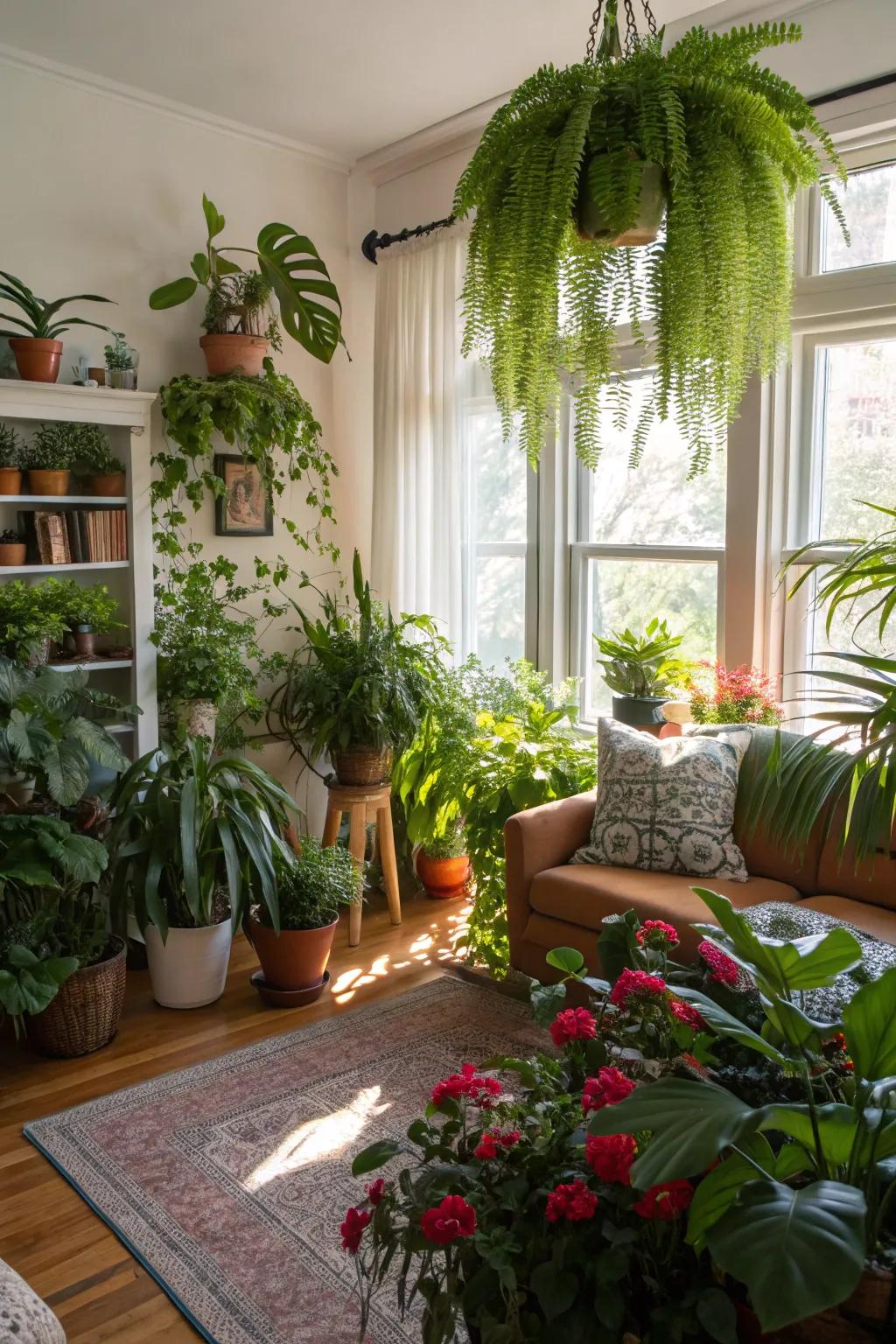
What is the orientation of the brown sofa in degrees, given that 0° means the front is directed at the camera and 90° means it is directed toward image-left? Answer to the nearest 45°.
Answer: approximately 45°

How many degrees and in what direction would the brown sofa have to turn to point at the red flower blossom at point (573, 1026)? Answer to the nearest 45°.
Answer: approximately 45° to its left

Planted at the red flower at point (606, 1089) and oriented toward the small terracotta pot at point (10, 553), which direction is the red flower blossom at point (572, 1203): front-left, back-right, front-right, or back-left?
back-left

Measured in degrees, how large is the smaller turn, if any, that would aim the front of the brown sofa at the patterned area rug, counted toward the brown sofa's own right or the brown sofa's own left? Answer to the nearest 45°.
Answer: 0° — it already faces it

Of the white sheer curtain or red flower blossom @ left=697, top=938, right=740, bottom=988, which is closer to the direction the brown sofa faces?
the red flower blossom

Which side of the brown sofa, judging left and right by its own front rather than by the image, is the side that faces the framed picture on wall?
right

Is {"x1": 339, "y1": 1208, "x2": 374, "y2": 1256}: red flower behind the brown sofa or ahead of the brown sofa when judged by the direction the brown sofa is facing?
ahead

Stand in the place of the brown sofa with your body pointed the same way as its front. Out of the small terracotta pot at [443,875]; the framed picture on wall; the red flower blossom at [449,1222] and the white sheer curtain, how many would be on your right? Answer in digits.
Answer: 3

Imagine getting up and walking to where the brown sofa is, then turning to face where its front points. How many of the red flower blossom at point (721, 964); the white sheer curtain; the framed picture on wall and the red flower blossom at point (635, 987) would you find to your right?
2

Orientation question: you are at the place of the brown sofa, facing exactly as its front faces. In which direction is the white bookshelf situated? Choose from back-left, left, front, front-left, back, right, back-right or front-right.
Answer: front-right

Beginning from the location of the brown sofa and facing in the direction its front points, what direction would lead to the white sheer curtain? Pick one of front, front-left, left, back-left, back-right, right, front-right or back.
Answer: right
